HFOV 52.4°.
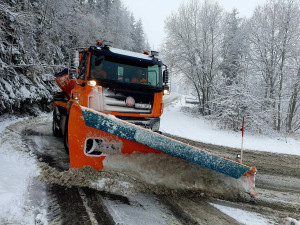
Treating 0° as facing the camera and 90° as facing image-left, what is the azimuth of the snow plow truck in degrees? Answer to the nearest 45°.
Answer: approximately 315°
